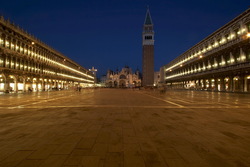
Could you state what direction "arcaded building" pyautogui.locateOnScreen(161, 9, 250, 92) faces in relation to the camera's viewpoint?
facing the viewer and to the left of the viewer
